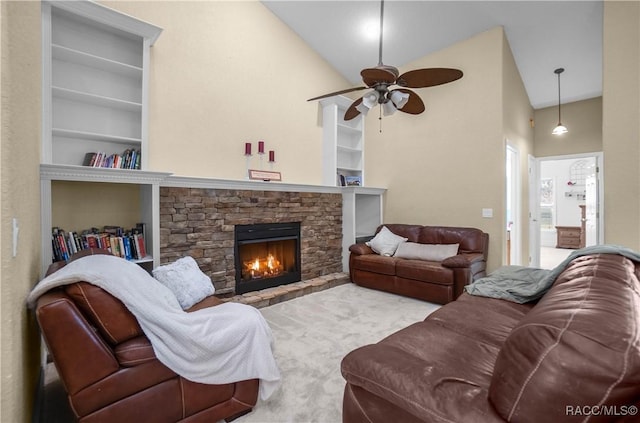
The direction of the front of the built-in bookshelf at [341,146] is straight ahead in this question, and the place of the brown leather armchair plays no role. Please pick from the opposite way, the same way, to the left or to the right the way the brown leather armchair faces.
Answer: to the left

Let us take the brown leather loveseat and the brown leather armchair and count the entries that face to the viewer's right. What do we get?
1

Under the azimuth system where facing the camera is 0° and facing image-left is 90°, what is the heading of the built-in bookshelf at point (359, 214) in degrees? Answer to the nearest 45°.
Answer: approximately 315°

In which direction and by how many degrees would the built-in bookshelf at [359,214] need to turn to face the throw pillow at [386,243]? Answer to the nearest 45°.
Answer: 0° — it already faces it

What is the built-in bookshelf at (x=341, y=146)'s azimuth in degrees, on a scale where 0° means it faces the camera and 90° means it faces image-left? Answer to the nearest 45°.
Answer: approximately 315°

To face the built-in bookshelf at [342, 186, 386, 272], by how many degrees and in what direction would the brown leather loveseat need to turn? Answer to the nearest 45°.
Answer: approximately 90° to its right

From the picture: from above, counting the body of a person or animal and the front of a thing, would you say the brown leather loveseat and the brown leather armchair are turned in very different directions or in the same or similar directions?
very different directions

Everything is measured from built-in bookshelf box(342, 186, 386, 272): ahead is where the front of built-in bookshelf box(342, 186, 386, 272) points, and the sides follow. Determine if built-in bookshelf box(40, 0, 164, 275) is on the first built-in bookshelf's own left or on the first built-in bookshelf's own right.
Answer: on the first built-in bookshelf's own right

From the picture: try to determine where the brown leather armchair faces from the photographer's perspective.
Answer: facing to the right of the viewer
